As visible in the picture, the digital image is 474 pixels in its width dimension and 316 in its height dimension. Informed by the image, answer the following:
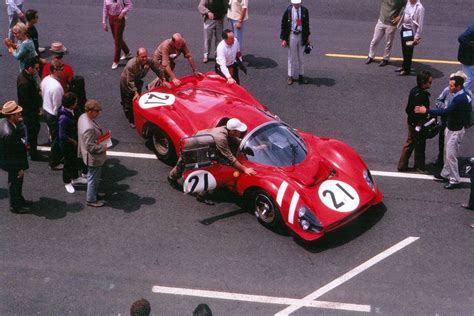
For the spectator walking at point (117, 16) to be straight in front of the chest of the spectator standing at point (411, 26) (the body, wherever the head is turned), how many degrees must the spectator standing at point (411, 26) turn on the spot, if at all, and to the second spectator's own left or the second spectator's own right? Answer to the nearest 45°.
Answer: approximately 45° to the second spectator's own right

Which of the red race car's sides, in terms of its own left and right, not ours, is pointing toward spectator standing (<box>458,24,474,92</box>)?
left

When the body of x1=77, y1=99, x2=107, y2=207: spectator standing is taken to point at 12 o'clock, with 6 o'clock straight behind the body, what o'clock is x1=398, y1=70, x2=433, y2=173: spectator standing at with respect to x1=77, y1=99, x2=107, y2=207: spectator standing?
x1=398, y1=70, x2=433, y2=173: spectator standing is roughly at 12 o'clock from x1=77, y1=99, x2=107, y2=207: spectator standing.

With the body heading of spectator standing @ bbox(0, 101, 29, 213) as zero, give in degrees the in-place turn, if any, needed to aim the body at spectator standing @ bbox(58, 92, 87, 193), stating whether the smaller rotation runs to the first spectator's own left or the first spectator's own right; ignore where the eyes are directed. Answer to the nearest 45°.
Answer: approximately 45° to the first spectator's own left

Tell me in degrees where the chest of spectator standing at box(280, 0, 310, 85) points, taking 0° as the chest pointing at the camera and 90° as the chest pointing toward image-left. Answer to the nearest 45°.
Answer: approximately 0°

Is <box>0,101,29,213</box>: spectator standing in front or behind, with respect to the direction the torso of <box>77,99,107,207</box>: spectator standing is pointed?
behind

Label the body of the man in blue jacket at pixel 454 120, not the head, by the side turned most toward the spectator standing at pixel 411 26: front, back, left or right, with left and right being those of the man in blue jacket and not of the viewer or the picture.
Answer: right

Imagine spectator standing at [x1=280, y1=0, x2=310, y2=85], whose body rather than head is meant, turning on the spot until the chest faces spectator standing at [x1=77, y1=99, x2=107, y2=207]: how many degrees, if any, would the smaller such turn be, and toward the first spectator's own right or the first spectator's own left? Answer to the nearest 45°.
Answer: approximately 45° to the first spectator's own right

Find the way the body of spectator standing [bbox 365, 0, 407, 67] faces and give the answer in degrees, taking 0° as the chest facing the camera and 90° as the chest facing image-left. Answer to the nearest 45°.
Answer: approximately 45°

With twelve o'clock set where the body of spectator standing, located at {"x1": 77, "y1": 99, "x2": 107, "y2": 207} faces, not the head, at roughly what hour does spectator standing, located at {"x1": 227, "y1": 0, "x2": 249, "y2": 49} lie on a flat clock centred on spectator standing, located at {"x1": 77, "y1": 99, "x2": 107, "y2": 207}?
spectator standing, located at {"x1": 227, "y1": 0, "x2": 249, "y2": 49} is roughly at 10 o'clock from spectator standing, located at {"x1": 77, "y1": 99, "x2": 107, "y2": 207}.

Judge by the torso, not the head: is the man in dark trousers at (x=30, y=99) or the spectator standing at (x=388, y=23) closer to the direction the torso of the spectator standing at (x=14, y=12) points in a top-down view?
the spectator standing
